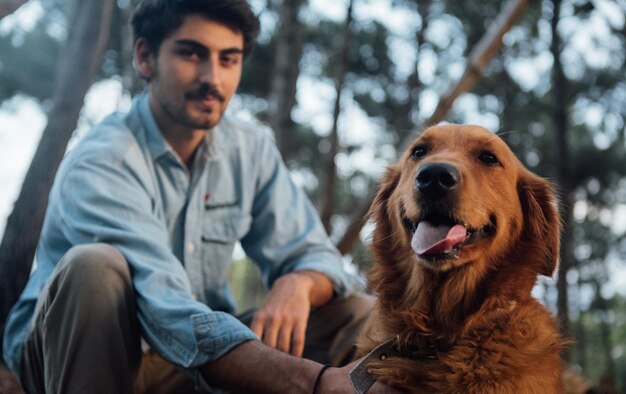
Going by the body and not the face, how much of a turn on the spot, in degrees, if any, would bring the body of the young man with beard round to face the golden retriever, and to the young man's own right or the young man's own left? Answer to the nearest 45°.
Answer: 0° — they already face it

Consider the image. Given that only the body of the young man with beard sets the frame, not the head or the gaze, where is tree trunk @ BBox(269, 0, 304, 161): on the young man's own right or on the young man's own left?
on the young man's own left

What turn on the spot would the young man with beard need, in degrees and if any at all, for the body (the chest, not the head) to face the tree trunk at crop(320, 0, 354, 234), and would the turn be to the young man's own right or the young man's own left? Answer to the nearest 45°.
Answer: approximately 135° to the young man's own left

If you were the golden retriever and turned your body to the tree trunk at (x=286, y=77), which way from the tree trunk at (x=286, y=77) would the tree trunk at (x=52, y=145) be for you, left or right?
left

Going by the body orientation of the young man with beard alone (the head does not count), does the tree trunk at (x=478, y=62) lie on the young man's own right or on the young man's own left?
on the young man's own left

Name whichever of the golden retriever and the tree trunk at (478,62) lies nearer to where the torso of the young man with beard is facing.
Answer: the golden retriever

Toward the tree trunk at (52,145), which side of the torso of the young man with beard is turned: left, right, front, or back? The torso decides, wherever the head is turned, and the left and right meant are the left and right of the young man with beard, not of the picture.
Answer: back

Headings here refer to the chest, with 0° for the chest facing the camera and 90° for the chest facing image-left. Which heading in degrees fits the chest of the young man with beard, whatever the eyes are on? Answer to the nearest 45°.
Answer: approximately 315°
